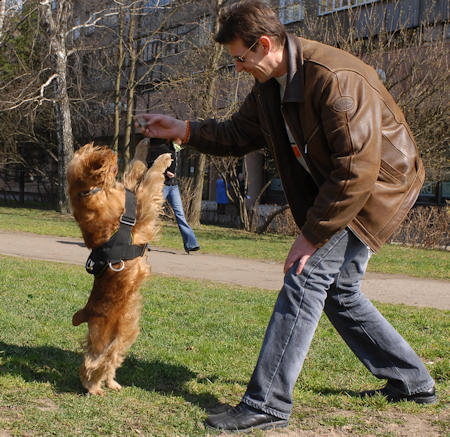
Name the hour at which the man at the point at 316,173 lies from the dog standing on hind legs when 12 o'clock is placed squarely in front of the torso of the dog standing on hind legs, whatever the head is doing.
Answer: The man is roughly at 1 o'clock from the dog standing on hind legs.

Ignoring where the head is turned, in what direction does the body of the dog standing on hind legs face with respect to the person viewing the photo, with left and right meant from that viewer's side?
facing to the right of the viewer

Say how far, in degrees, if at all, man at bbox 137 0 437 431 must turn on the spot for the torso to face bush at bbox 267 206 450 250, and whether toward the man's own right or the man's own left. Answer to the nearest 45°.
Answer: approximately 90° to the man's own right

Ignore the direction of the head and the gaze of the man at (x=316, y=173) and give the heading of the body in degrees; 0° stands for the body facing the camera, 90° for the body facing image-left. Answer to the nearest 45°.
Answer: approximately 90°

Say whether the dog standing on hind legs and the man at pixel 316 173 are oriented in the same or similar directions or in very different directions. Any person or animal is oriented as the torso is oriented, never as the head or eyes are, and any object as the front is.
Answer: very different directions

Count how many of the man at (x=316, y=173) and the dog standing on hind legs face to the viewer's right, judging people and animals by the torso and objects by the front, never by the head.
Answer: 1

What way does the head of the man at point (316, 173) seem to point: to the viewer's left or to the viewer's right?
to the viewer's left

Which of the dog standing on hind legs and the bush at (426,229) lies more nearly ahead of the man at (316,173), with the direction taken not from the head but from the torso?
the dog standing on hind legs

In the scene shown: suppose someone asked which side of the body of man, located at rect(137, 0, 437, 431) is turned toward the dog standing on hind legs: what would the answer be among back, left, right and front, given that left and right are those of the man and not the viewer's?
front
